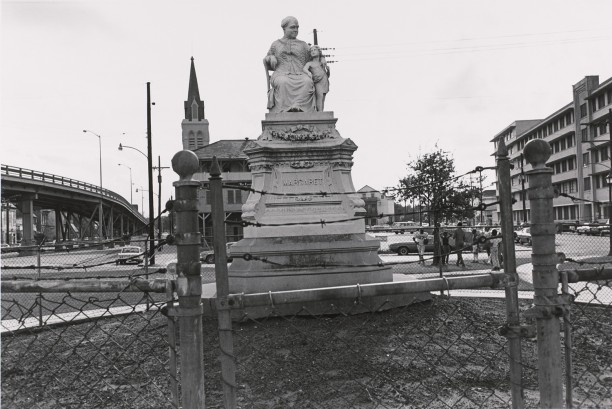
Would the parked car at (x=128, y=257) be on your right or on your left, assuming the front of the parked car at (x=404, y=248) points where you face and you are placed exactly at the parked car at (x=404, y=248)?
on your left

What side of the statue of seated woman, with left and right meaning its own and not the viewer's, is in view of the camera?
front

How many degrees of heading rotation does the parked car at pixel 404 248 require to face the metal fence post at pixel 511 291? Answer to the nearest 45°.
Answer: approximately 90° to its left

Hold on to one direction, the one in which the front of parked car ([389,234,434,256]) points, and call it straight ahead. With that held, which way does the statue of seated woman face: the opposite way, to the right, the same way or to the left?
to the left

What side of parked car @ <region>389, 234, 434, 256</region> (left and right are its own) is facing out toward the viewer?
left

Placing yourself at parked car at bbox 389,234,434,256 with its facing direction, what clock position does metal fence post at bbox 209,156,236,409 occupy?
The metal fence post is roughly at 9 o'clock from the parked car.

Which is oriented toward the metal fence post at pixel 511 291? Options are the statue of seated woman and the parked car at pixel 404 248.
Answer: the statue of seated woman

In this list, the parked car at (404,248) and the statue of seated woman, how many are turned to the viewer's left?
1

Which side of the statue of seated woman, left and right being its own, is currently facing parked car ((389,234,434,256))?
back

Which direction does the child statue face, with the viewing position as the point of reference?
facing the viewer and to the left of the viewer

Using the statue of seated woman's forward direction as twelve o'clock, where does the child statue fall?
The child statue is roughly at 9 o'clock from the statue of seated woman.
